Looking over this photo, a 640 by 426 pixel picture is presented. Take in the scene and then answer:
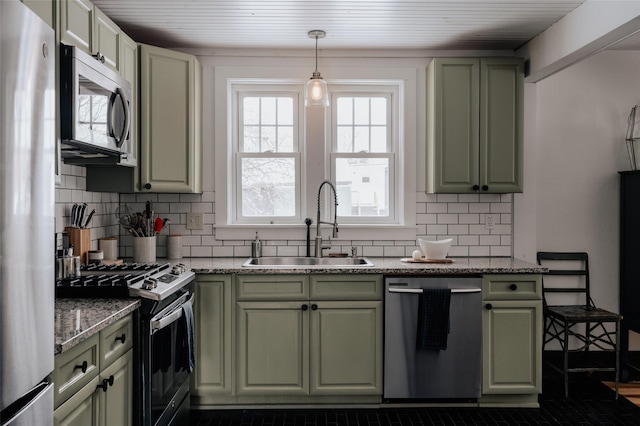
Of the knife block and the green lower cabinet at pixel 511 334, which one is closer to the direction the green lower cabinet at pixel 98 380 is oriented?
the green lower cabinet

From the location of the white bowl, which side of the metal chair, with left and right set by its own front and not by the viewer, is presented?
right

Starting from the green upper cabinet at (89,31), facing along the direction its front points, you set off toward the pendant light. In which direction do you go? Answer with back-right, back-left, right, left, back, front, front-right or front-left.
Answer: front-left

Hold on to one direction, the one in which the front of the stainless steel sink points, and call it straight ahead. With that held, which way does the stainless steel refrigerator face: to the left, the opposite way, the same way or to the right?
to the left

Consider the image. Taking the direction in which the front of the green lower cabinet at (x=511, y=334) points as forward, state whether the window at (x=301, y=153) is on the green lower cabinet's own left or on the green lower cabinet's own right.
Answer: on the green lower cabinet's own right

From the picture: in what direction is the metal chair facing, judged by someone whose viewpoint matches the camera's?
facing the viewer and to the right of the viewer

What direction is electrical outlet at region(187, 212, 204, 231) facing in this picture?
toward the camera

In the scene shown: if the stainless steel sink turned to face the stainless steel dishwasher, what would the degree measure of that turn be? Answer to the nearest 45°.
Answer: approximately 45° to its left

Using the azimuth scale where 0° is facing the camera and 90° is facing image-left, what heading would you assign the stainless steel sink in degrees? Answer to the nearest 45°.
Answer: approximately 0°

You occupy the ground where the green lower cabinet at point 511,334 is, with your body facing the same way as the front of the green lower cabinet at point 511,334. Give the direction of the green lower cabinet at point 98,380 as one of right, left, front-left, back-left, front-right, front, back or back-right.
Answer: front-right

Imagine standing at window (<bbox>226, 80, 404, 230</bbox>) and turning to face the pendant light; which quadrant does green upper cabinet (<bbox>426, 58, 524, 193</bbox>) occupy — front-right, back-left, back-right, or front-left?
front-left

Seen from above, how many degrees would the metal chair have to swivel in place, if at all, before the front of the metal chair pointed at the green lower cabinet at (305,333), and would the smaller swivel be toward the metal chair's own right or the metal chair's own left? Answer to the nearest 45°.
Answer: approximately 90° to the metal chair's own right

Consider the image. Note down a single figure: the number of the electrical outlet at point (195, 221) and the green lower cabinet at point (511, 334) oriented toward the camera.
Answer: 2

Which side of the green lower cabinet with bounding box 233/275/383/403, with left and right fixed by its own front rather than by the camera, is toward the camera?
front

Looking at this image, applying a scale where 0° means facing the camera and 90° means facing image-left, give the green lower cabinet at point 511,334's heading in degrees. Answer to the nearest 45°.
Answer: approximately 0°
